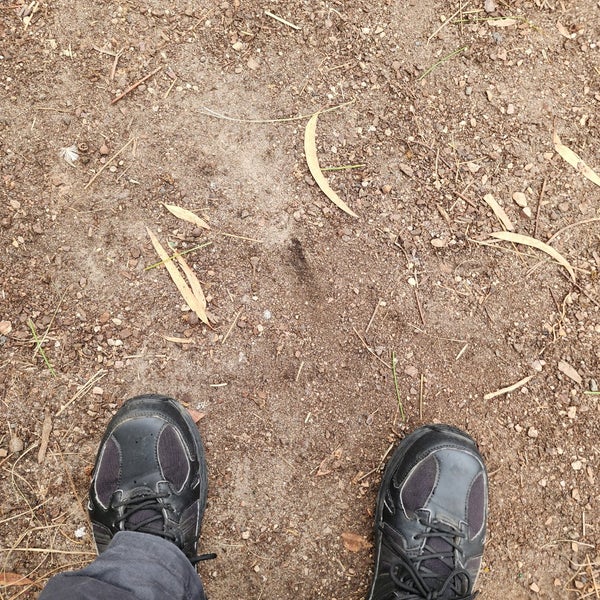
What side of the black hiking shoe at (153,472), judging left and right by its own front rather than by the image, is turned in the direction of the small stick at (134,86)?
front

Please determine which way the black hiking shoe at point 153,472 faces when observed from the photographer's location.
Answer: facing away from the viewer

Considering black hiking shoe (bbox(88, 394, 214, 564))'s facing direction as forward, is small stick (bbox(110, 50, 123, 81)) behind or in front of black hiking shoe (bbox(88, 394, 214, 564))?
in front

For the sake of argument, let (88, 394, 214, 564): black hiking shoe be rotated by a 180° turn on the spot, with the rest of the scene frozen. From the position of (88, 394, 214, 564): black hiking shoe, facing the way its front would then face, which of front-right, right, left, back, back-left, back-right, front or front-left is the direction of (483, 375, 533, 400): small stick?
left

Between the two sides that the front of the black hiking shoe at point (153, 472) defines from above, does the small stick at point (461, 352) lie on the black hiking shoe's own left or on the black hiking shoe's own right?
on the black hiking shoe's own right
